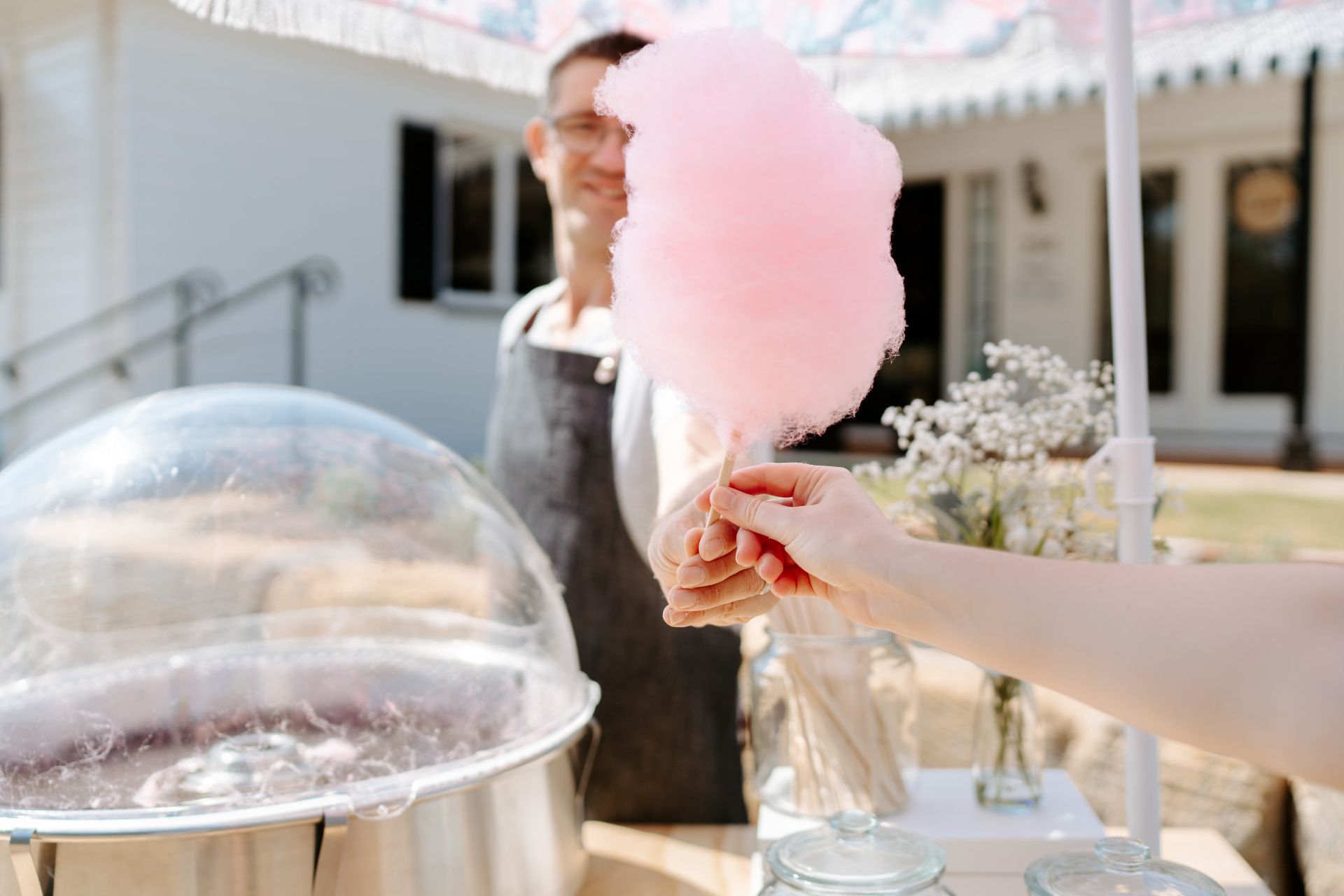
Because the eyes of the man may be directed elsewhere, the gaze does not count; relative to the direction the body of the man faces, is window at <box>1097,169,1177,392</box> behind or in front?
behind

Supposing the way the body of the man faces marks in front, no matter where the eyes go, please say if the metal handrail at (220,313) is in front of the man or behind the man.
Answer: behind

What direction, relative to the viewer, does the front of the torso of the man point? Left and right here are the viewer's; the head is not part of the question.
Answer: facing the viewer

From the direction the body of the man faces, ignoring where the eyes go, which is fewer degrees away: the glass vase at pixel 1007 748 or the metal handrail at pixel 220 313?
the glass vase

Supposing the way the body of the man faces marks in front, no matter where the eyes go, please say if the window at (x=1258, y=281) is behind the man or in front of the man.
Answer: behind

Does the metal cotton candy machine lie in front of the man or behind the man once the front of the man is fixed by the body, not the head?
in front

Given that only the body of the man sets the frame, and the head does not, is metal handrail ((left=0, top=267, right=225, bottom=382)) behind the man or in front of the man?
behind

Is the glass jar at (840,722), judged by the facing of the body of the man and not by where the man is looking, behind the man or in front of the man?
in front

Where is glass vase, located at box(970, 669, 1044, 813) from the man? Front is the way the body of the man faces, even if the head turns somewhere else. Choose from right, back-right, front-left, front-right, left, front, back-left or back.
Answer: front-left

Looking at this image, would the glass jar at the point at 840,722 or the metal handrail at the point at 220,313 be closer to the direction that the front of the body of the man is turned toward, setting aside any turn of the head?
the glass jar

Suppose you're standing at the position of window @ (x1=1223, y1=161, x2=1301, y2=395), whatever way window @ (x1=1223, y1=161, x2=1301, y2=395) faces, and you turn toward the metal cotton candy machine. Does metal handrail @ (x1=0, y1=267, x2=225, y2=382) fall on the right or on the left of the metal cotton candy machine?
right

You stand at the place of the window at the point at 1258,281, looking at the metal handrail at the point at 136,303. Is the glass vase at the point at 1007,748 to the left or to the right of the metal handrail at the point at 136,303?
left
